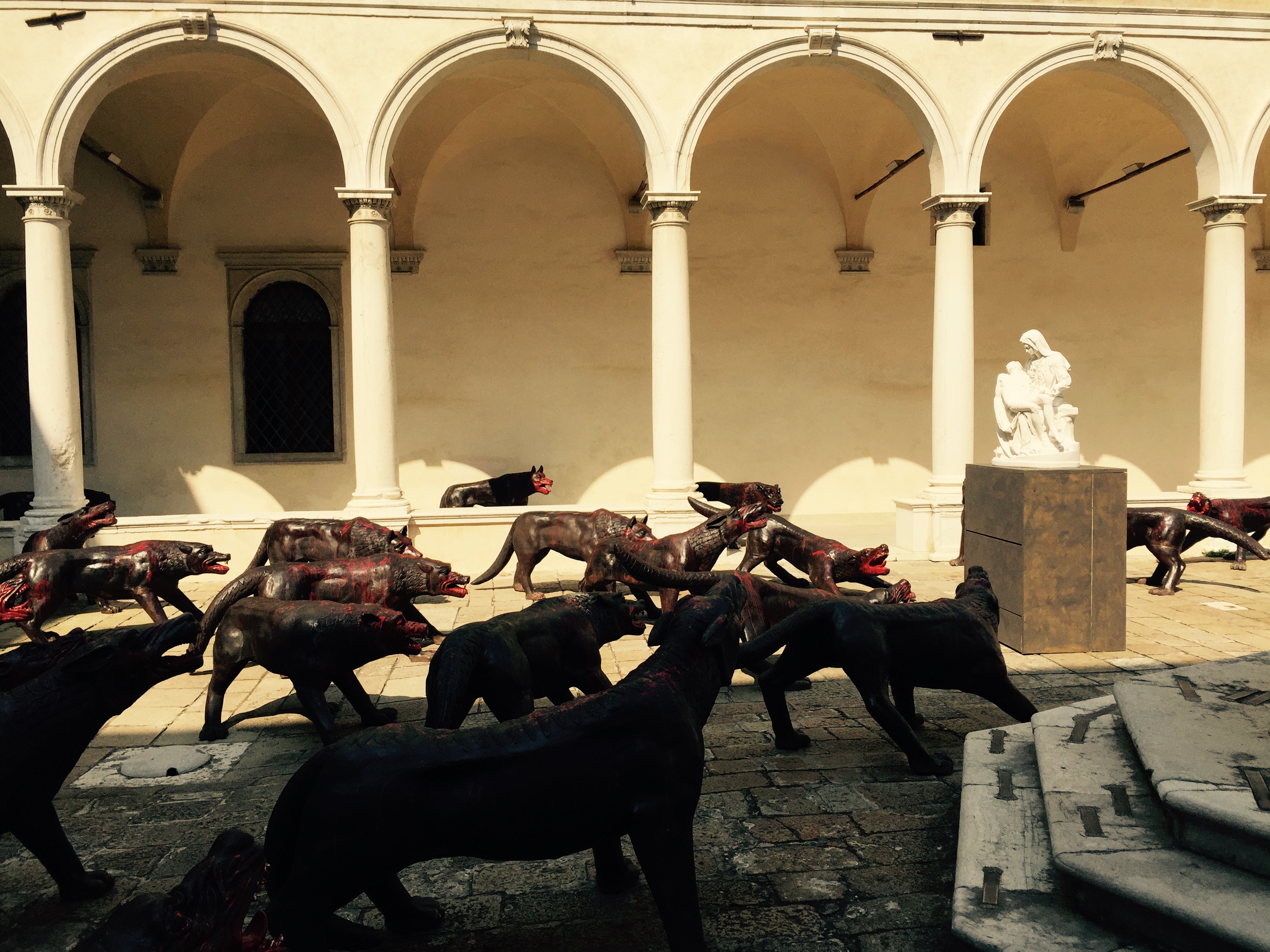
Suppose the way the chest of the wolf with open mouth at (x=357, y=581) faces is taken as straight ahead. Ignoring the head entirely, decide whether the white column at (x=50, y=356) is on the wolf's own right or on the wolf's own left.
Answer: on the wolf's own left

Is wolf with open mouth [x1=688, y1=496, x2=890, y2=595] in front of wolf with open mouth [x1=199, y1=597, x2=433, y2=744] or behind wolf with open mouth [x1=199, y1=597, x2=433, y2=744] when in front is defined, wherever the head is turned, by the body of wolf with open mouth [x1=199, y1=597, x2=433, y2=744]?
in front

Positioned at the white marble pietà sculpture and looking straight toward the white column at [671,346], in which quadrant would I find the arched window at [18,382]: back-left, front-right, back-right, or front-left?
front-left

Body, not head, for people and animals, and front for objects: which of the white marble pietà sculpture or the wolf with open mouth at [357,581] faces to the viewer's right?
the wolf with open mouth

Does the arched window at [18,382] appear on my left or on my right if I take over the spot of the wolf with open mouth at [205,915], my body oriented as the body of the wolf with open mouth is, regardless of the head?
on my left

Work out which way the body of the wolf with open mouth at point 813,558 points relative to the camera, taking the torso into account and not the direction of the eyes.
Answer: to the viewer's right

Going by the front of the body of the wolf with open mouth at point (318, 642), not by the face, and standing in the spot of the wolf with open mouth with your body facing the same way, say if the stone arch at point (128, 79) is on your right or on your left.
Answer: on your left

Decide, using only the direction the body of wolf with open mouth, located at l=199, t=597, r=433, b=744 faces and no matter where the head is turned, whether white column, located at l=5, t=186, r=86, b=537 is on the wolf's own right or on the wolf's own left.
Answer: on the wolf's own left

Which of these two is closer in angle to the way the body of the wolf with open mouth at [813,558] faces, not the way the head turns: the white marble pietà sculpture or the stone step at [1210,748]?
the white marble pietà sculpture

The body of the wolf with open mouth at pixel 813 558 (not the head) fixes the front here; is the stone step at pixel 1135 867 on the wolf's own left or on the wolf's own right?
on the wolf's own right

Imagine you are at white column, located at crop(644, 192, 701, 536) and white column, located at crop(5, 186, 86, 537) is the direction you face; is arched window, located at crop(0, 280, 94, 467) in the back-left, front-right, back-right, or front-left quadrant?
front-right

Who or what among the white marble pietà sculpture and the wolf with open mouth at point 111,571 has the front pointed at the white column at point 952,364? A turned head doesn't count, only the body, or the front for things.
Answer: the wolf with open mouth

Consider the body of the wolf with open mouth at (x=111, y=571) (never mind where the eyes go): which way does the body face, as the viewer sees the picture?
to the viewer's right

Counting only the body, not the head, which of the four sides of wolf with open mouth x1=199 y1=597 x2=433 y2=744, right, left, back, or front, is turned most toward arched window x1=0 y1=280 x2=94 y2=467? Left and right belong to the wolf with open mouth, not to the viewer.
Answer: left

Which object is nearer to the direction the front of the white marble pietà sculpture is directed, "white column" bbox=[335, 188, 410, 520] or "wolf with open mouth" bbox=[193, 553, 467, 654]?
the wolf with open mouth

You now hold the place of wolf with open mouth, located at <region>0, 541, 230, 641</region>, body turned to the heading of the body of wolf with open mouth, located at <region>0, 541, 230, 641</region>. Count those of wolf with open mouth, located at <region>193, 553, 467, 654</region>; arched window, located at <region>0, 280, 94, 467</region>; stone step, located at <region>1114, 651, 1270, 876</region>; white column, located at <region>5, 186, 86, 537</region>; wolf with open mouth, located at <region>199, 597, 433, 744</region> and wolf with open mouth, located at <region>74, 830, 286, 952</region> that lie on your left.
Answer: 2

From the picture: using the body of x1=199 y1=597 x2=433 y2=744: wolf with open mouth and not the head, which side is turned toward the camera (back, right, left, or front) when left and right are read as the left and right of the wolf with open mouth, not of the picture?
right

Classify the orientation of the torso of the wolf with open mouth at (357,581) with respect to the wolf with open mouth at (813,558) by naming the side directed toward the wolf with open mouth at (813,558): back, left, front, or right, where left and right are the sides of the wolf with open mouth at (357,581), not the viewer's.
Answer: front
